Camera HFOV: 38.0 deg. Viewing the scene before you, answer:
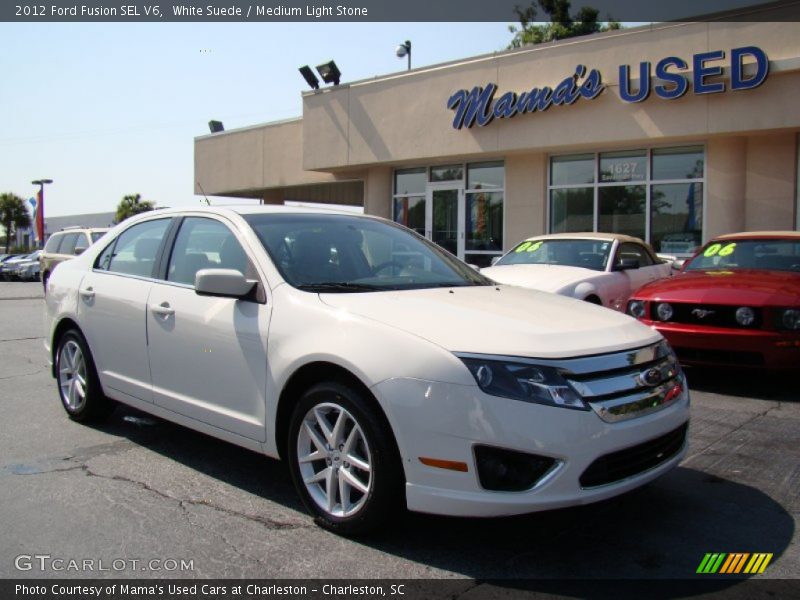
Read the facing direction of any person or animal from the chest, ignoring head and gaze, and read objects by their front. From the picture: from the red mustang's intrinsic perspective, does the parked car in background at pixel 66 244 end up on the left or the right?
on its right

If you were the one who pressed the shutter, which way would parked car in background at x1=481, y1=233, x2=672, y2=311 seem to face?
facing the viewer and to the left of the viewer

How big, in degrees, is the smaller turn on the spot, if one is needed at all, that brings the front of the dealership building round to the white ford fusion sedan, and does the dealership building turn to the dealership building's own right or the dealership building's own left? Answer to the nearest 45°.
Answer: approximately 45° to the dealership building's own left

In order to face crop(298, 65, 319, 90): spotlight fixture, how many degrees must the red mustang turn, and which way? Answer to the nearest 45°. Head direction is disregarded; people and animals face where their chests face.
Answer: approximately 90° to its right

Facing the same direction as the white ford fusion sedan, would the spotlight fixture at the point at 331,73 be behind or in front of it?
behind

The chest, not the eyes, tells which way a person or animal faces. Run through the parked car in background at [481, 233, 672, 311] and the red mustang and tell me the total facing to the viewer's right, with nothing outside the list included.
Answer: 0

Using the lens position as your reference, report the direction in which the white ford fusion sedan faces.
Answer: facing the viewer and to the right of the viewer

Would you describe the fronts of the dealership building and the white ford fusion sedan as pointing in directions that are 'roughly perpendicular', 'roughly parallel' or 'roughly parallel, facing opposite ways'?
roughly perpendicular
